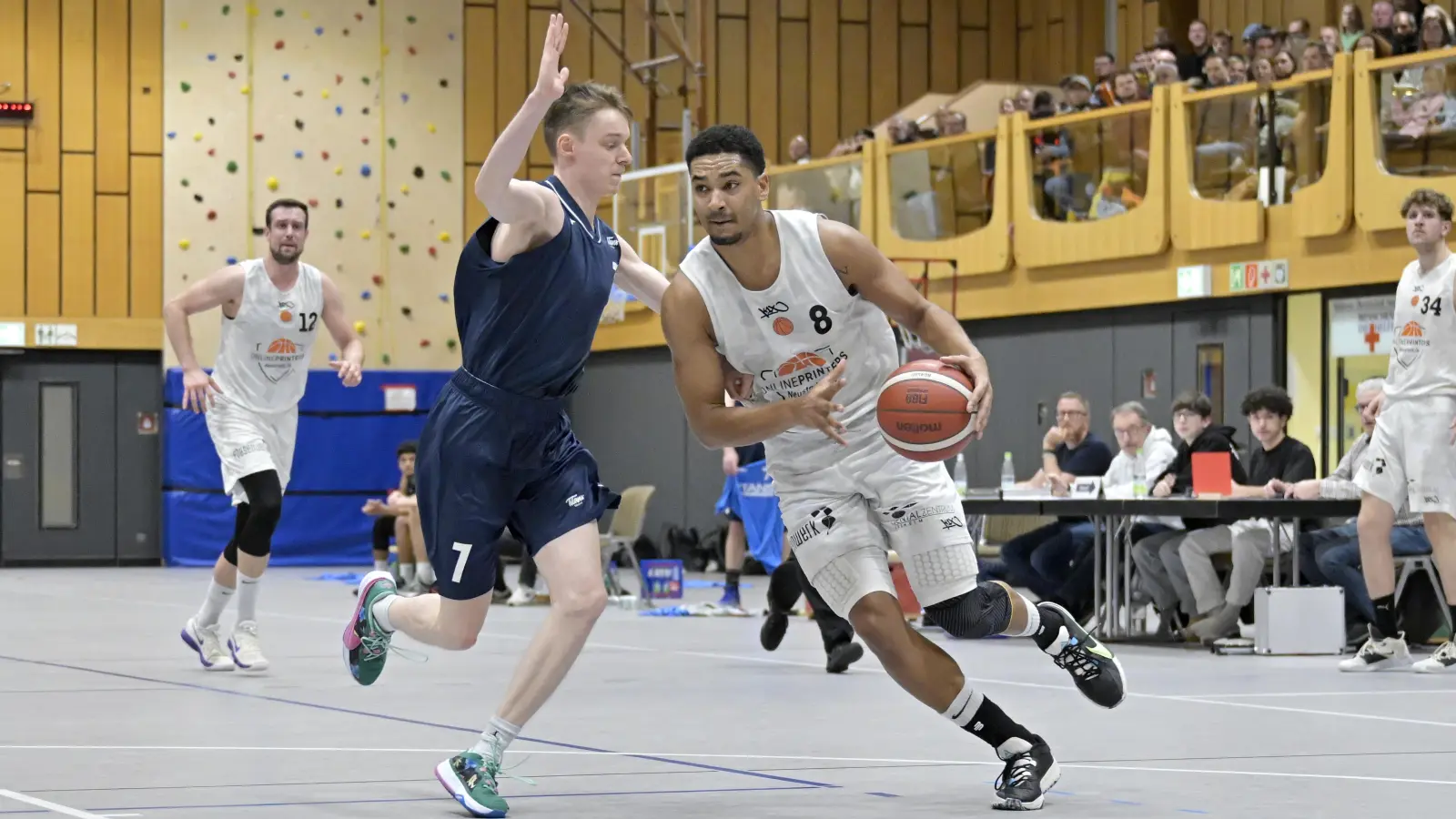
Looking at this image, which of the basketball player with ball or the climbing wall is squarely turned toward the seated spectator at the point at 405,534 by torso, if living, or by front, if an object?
the climbing wall

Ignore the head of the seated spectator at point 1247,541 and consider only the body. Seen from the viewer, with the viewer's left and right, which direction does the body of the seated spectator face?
facing the viewer and to the left of the viewer

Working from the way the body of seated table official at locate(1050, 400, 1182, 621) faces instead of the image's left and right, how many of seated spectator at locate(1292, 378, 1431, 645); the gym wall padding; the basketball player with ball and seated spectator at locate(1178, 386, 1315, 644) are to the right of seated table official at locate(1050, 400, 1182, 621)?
1

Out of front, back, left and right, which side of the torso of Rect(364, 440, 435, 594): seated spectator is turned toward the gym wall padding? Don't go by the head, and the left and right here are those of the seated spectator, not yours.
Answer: back

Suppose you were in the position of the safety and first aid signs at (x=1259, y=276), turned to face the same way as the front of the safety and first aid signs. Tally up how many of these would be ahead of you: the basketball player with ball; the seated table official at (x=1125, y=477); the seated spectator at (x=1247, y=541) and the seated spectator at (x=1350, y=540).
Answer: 4

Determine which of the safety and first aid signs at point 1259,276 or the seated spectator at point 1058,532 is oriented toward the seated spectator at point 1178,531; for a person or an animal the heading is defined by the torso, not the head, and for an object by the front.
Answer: the safety and first aid signs

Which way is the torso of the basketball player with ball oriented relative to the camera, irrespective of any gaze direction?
toward the camera

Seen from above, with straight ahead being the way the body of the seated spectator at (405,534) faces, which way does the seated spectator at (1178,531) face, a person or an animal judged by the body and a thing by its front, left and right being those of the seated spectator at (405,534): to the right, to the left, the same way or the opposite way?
the same way

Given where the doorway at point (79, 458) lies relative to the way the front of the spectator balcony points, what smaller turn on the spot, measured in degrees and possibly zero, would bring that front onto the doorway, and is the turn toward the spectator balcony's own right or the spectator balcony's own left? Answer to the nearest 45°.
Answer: approximately 45° to the spectator balcony's own right

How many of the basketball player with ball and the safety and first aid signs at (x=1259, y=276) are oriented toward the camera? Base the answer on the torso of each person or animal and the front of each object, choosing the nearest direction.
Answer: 2
